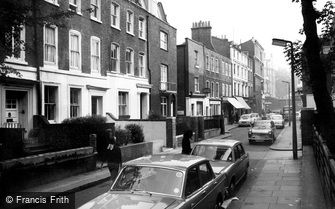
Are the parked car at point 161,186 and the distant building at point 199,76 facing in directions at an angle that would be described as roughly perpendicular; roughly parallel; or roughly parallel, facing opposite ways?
roughly perpendicular

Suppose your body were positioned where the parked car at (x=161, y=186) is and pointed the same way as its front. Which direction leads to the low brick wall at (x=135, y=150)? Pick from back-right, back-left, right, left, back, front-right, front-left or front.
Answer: back-right

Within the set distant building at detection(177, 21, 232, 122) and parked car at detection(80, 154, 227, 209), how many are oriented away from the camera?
0

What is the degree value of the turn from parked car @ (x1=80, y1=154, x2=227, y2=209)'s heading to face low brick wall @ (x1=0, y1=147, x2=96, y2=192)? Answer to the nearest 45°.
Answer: approximately 90° to its right

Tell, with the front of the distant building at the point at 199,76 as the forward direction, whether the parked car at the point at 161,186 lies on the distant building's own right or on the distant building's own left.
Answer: on the distant building's own right

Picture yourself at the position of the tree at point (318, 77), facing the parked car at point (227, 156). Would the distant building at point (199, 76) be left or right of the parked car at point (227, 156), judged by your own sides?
right

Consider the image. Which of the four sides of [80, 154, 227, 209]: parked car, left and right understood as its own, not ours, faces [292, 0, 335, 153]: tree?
back

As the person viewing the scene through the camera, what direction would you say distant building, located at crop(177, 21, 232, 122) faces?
facing the viewer and to the right of the viewer

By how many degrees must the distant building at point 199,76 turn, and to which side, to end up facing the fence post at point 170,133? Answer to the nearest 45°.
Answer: approximately 45° to its right

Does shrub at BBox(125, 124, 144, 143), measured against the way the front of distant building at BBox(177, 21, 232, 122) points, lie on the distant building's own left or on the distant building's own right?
on the distant building's own right

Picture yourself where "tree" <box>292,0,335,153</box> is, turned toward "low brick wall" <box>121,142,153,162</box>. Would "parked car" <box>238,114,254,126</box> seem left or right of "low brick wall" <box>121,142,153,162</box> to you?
right

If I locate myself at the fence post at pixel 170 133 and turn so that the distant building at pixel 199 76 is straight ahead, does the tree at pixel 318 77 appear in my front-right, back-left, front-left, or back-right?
back-right

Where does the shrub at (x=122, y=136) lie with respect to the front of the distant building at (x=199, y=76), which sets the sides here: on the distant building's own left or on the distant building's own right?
on the distant building's own right

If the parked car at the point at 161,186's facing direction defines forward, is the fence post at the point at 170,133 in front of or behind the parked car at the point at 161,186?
behind

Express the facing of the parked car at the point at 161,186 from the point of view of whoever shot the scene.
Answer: facing the viewer and to the left of the viewer
